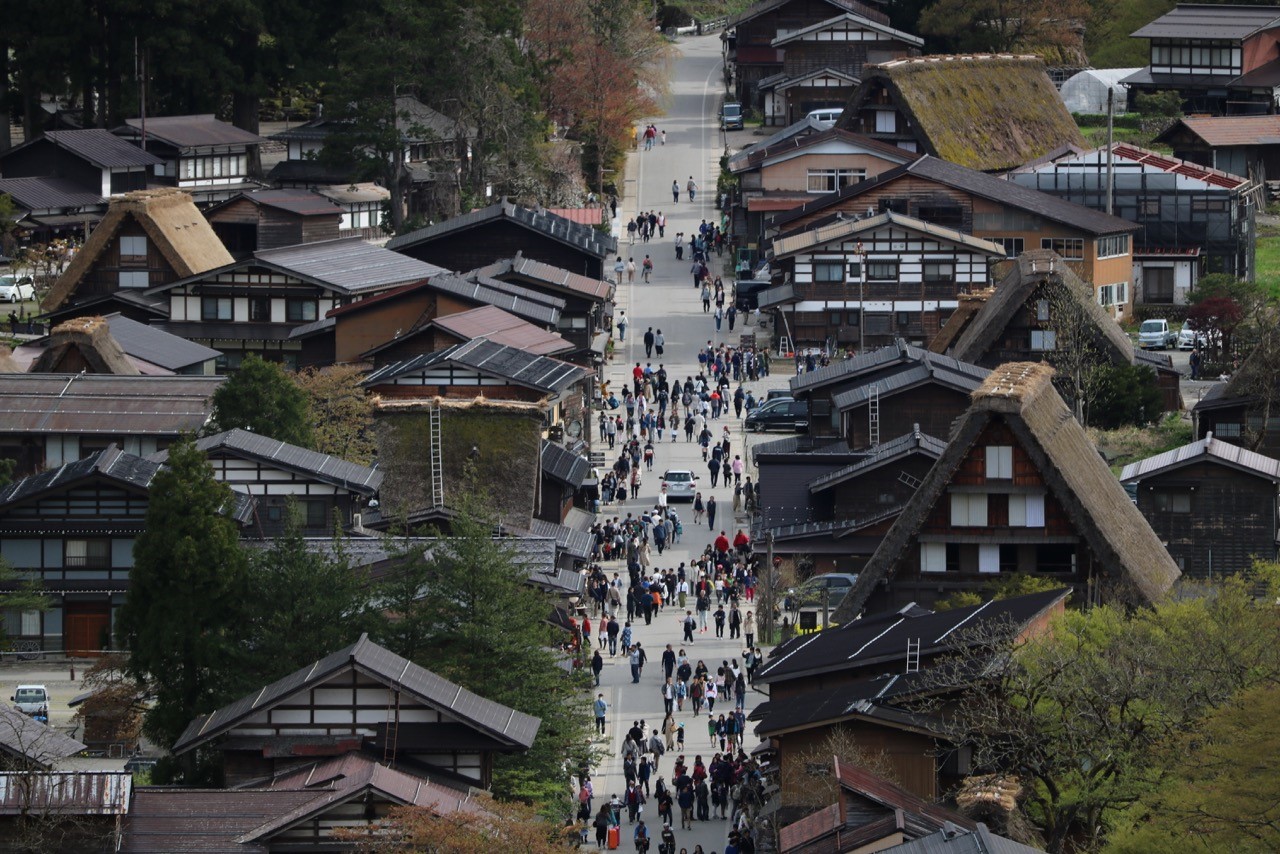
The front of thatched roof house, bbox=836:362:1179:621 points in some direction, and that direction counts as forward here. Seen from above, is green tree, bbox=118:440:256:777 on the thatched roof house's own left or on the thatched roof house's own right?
on the thatched roof house's own right

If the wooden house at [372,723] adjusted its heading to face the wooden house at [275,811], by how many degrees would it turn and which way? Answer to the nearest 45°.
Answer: approximately 45° to its right

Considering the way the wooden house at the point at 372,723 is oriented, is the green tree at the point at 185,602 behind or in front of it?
behind

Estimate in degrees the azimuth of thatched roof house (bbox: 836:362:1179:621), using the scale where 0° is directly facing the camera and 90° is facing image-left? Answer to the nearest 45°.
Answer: approximately 0°

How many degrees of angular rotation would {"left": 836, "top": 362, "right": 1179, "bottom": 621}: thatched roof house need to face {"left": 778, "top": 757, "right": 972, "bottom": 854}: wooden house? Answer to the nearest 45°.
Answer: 0° — it already faces it

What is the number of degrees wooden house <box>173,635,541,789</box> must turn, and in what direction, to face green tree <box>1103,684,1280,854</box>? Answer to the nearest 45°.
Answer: approximately 45° to its left

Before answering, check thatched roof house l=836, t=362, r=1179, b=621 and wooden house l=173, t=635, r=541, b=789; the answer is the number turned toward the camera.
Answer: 2

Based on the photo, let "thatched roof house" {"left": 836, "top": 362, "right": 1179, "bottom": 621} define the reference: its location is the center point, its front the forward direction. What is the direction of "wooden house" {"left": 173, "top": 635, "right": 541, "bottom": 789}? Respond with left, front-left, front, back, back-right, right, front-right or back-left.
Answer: front-right

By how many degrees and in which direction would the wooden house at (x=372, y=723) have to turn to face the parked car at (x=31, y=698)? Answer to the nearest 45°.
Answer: approximately 135° to its right
